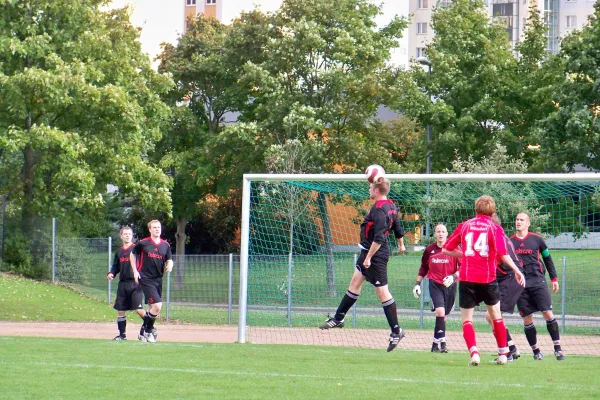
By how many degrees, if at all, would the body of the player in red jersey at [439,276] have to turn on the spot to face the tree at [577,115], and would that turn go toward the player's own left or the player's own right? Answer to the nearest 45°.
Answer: approximately 180°

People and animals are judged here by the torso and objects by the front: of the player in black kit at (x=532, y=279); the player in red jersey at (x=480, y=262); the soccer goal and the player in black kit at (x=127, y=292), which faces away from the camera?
the player in red jersey

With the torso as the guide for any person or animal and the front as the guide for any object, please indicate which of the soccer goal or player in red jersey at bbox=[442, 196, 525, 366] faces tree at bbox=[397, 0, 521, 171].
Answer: the player in red jersey

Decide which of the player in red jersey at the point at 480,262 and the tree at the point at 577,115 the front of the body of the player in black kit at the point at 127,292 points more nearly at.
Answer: the player in red jersey

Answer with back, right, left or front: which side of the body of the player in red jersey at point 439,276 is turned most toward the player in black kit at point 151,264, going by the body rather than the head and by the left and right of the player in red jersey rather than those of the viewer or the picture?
right

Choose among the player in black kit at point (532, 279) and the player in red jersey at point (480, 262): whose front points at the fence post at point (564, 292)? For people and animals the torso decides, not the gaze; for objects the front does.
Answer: the player in red jersey

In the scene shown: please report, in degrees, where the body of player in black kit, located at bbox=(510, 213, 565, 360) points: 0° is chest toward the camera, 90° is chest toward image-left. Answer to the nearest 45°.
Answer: approximately 45°

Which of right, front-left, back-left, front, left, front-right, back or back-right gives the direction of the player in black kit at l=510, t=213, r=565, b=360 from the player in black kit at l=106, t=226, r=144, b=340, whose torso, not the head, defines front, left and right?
front

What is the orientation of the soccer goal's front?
toward the camera

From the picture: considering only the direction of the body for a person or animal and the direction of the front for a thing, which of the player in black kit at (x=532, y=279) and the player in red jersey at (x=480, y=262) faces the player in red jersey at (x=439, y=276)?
the player in red jersey at (x=480, y=262)

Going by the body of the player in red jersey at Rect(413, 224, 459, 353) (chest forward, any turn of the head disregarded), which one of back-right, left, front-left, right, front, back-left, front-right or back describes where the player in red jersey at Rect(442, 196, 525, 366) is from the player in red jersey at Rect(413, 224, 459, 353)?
front

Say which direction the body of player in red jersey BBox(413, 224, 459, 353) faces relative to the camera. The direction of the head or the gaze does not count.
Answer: toward the camera

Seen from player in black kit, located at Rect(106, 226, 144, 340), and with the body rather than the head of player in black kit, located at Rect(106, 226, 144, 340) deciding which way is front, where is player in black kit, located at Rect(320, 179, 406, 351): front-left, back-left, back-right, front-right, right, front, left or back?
front

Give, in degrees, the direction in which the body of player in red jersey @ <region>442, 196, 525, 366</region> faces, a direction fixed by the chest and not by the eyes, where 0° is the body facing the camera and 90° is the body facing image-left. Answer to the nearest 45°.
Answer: approximately 180°

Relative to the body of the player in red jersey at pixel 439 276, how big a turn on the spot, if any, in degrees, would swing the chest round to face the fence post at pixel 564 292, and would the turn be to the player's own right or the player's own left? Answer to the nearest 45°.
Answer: approximately 180°
